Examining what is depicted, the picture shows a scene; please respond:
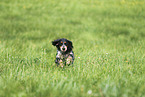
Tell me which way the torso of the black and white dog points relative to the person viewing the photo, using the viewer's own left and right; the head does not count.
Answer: facing the viewer
